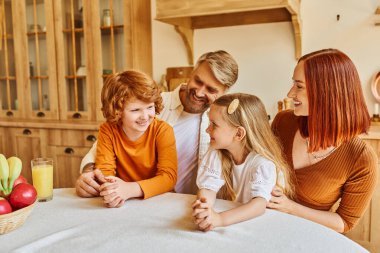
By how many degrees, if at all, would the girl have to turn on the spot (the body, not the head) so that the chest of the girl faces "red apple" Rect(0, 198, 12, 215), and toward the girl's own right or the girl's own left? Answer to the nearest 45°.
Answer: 0° — they already face it

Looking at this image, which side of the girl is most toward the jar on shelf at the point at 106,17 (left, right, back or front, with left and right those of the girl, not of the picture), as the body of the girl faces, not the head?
right

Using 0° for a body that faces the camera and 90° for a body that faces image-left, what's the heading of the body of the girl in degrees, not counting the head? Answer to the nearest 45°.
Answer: approximately 45°

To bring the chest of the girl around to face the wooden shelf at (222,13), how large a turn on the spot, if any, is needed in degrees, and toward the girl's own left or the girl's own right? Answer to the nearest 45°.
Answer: approximately 135° to the girl's own right

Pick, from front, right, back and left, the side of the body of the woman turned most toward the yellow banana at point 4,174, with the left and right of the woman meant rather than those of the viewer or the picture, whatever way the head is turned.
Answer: front

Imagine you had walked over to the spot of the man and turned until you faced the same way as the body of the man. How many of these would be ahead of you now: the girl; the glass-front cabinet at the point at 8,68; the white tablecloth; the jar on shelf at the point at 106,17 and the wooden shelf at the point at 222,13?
2

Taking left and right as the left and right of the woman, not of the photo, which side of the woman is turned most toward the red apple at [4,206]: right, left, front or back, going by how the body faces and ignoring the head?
front

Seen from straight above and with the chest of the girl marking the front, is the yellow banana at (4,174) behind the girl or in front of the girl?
in front

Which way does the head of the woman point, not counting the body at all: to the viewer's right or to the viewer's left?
to the viewer's left

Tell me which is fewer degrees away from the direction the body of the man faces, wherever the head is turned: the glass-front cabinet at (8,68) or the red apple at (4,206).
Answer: the red apple

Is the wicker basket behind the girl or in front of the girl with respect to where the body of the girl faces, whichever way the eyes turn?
in front

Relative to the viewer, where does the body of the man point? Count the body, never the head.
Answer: toward the camera
